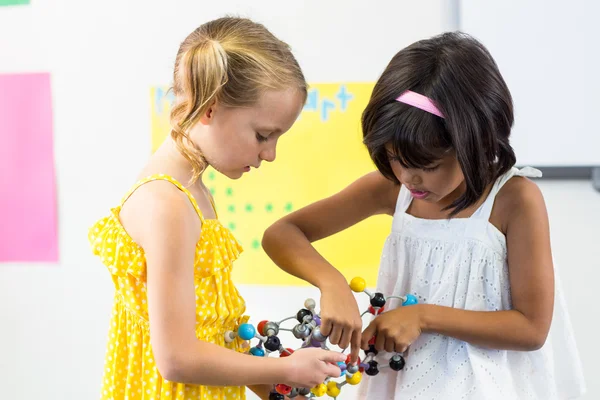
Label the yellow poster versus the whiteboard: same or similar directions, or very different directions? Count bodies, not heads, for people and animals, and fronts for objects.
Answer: same or similar directions

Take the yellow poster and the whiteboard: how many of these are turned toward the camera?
2

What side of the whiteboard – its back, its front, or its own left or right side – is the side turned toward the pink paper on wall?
right

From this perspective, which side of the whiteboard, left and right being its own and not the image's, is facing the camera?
front

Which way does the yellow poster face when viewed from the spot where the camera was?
facing the viewer
